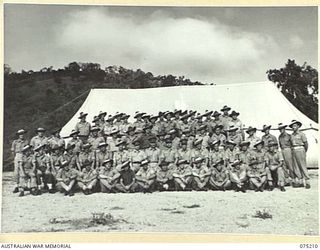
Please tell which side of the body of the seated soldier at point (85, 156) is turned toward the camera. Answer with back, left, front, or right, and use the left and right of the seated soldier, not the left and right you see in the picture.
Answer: front

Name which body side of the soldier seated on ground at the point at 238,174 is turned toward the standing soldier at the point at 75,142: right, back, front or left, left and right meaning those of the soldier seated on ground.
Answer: right

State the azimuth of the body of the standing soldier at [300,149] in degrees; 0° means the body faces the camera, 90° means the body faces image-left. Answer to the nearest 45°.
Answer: approximately 45°

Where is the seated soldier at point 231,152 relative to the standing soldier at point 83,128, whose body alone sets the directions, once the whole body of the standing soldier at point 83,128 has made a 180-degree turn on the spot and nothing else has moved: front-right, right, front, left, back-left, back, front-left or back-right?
right

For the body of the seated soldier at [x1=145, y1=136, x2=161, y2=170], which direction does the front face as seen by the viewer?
toward the camera

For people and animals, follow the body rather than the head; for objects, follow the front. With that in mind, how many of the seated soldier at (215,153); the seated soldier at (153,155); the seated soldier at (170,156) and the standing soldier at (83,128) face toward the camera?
4

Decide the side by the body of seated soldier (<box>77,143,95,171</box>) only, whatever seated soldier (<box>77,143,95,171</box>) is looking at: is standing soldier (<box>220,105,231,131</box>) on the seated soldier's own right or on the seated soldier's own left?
on the seated soldier's own left

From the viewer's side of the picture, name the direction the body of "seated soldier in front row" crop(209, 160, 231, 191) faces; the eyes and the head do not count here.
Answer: toward the camera

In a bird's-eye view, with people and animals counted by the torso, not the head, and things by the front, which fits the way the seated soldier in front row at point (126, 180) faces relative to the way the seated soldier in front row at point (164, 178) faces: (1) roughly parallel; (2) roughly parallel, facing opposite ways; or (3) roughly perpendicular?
roughly parallel

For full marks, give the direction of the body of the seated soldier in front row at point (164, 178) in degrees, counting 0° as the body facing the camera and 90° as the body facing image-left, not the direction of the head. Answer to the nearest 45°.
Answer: approximately 0°
